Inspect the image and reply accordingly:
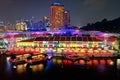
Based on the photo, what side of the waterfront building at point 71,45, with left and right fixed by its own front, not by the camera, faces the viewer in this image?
front
